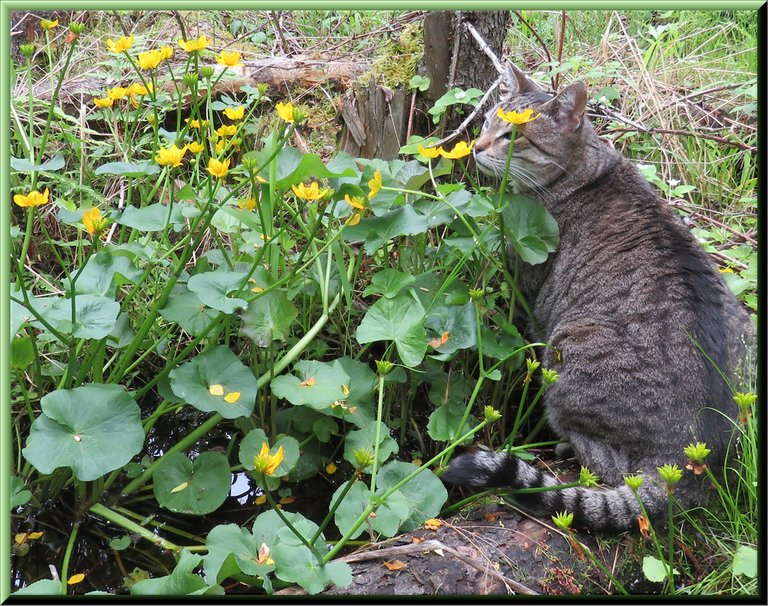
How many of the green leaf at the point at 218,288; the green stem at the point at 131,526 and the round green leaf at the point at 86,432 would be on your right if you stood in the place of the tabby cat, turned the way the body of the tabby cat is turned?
0

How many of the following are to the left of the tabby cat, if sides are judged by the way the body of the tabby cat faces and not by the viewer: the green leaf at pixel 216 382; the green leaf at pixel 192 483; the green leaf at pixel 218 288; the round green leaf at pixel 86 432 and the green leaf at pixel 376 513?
5

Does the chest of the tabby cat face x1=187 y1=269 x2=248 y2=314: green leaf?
no

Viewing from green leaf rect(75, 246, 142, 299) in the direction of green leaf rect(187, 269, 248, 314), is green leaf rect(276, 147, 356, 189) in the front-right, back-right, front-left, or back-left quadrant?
front-left

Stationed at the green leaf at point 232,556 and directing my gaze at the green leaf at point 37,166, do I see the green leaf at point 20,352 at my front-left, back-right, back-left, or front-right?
front-left

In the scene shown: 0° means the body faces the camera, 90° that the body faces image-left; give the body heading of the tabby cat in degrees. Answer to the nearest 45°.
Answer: approximately 135°

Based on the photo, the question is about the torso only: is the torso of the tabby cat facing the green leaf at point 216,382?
no

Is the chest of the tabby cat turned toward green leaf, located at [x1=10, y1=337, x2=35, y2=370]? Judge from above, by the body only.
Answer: no

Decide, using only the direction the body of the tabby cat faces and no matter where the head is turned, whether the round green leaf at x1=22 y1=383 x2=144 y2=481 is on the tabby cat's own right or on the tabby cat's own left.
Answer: on the tabby cat's own left

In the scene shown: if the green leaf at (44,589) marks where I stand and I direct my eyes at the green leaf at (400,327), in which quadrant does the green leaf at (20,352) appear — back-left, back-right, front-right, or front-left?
front-left

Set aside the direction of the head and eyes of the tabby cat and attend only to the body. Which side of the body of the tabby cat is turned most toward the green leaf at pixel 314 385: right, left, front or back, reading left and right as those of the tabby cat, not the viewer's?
left

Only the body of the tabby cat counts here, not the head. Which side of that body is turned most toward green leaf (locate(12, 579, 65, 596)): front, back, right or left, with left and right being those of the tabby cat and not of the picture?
left

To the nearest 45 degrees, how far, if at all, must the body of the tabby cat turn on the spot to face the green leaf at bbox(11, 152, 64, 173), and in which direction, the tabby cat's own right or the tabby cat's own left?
approximately 45° to the tabby cat's own left

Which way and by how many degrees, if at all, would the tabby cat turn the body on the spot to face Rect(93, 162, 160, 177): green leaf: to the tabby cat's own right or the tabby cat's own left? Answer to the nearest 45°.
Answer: approximately 45° to the tabby cat's own left
